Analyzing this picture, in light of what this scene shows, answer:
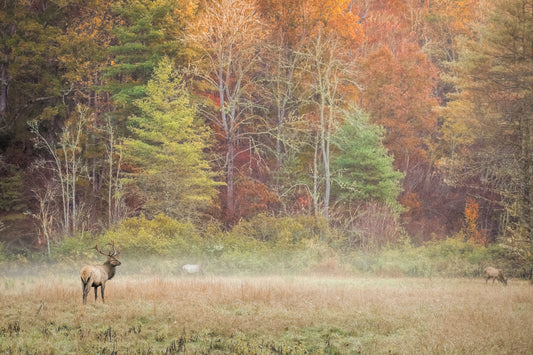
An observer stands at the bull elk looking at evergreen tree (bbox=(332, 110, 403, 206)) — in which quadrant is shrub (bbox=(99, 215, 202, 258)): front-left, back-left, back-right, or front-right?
front-left

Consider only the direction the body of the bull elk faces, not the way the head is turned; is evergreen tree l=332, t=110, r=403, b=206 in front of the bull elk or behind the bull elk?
in front

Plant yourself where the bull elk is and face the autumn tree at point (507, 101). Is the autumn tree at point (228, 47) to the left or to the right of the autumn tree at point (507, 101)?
left

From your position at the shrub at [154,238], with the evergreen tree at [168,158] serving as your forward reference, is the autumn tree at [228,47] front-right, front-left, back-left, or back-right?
front-right

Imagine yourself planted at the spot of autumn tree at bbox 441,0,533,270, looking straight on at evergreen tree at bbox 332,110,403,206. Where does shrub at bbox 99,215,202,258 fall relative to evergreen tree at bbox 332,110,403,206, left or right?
left

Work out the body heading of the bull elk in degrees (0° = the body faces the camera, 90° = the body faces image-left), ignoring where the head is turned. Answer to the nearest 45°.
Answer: approximately 225°

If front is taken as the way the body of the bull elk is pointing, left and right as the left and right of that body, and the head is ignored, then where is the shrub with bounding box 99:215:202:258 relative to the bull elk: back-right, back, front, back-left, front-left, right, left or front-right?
front-left

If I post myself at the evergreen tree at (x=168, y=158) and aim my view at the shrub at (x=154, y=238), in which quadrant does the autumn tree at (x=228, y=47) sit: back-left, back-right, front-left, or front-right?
back-left

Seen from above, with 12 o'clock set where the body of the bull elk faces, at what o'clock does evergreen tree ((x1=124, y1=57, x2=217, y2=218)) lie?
The evergreen tree is roughly at 11 o'clock from the bull elk.

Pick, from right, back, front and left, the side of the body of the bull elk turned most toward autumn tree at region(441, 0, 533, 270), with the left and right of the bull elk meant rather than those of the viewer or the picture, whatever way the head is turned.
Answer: front

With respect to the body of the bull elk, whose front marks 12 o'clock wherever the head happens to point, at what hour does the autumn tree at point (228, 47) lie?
The autumn tree is roughly at 11 o'clock from the bull elk.
